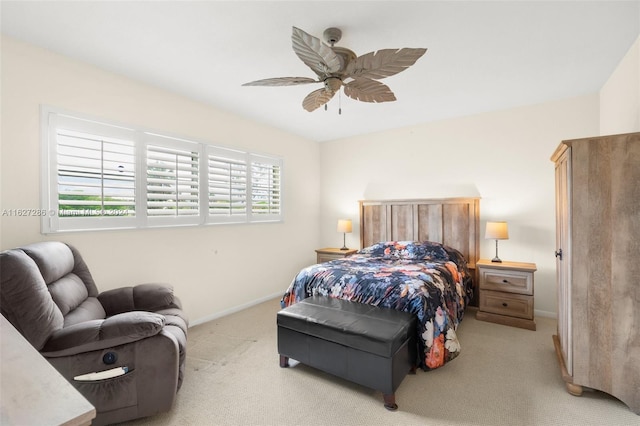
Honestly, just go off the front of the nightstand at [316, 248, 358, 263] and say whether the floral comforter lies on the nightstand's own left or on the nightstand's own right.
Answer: on the nightstand's own left

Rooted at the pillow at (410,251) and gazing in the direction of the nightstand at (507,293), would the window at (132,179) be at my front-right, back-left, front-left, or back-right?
back-right

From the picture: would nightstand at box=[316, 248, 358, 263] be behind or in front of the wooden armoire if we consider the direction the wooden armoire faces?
in front

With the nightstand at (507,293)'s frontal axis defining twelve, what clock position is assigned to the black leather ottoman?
The black leather ottoman is roughly at 1 o'clock from the nightstand.

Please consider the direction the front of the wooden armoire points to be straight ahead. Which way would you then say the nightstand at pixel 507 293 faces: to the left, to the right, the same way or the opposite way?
to the left

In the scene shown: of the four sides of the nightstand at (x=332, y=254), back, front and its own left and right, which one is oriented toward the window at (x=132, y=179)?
front

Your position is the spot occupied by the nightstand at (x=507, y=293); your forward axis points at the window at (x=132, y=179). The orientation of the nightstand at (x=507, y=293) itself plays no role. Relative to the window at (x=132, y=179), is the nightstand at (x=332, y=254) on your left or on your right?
right

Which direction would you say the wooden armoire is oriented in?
to the viewer's left

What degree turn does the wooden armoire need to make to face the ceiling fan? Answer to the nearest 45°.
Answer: approximately 45° to its left

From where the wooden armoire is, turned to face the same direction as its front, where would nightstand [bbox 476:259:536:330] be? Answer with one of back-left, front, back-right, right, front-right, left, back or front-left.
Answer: front-right

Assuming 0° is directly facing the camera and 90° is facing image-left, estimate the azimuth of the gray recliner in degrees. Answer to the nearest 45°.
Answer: approximately 270°

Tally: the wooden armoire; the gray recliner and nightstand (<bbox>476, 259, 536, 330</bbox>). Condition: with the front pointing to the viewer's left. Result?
1

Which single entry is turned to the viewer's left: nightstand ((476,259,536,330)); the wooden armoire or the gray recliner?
the wooden armoire

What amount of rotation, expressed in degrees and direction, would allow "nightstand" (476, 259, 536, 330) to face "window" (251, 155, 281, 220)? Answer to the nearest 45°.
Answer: approximately 90° to its right

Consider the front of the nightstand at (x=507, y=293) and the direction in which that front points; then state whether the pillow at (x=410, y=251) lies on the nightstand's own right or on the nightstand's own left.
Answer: on the nightstand's own right
